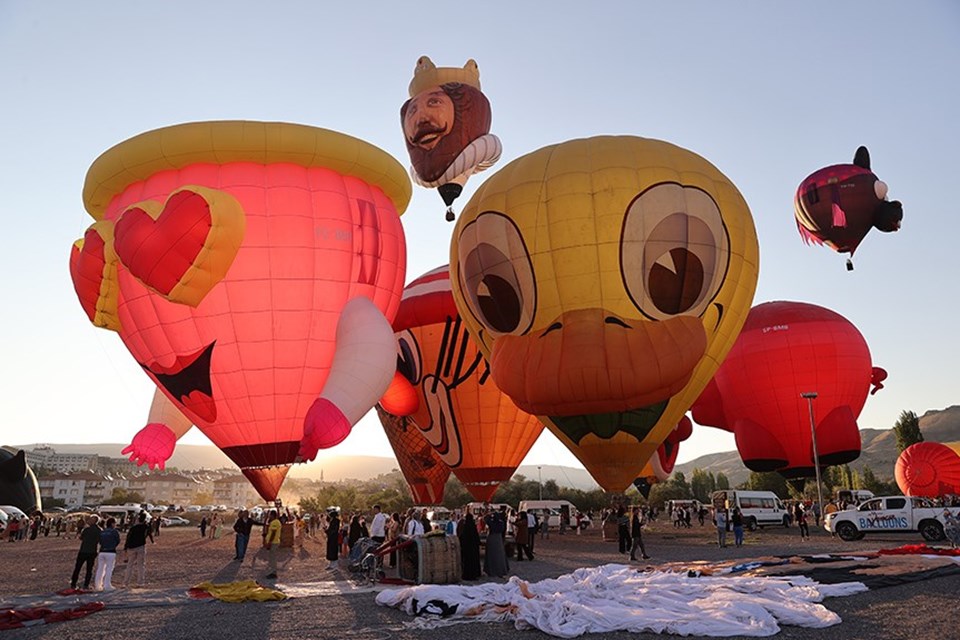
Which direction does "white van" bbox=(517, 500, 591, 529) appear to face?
to the viewer's right

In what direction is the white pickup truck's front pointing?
to the viewer's left

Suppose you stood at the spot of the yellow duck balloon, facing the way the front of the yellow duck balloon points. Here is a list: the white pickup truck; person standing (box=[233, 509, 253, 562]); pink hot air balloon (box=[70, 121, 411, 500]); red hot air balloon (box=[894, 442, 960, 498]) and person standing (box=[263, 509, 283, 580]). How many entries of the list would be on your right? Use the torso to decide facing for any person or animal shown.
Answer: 3

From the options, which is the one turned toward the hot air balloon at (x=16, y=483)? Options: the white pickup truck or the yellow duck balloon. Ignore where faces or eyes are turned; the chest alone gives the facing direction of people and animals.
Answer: the white pickup truck

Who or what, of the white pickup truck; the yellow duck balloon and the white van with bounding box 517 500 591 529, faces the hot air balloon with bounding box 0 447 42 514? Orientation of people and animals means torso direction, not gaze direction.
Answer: the white pickup truck

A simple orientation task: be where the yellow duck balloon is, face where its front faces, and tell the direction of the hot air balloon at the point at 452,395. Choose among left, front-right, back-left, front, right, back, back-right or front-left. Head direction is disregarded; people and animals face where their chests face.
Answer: back-right

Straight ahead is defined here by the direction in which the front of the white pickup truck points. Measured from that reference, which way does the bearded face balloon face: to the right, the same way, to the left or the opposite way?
to the left

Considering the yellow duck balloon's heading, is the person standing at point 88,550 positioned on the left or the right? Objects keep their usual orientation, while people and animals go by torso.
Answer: on its right

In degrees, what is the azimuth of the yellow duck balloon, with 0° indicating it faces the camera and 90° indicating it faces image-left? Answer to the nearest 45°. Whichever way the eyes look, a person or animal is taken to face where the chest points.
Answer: approximately 0°
